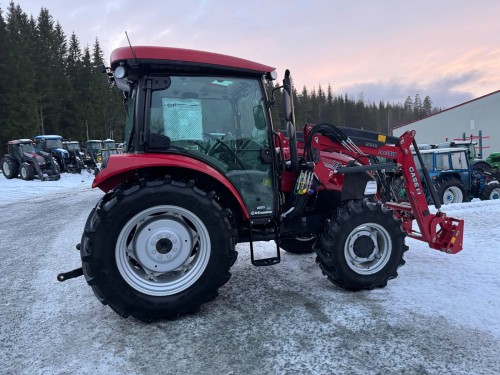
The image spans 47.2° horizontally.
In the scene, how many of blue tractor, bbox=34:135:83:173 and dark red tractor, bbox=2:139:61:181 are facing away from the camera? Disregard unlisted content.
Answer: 0

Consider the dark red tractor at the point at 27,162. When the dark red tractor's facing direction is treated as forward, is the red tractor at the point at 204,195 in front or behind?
in front

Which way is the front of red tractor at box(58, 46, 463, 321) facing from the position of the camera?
facing to the right of the viewer

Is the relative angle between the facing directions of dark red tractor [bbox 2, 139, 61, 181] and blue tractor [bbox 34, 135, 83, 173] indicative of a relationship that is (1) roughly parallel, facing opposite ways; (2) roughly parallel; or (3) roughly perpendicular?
roughly parallel

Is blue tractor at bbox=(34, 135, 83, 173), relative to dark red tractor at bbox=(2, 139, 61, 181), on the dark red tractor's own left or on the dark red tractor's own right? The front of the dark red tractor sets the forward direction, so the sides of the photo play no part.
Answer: on the dark red tractor's own left

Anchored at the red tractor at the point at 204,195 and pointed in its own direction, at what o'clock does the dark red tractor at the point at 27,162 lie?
The dark red tractor is roughly at 8 o'clock from the red tractor.

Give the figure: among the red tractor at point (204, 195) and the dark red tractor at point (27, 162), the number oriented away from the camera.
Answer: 0

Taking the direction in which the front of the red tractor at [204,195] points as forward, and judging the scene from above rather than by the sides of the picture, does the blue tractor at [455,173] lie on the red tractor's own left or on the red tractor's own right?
on the red tractor's own left
